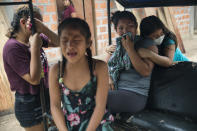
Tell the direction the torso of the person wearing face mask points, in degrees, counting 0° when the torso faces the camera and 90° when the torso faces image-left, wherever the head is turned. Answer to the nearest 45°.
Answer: approximately 45°

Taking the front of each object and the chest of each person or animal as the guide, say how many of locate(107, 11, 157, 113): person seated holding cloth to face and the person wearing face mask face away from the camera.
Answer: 0

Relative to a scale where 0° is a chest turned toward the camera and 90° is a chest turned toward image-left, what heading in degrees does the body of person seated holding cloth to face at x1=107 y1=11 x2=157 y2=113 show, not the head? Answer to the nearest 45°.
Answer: approximately 45°
